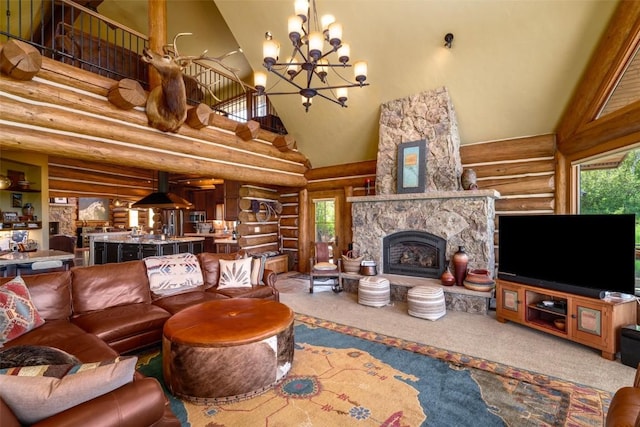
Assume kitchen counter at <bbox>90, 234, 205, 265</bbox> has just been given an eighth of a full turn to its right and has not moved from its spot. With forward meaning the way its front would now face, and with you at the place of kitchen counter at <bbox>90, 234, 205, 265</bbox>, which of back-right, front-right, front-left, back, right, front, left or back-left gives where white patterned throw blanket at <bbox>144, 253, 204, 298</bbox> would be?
front

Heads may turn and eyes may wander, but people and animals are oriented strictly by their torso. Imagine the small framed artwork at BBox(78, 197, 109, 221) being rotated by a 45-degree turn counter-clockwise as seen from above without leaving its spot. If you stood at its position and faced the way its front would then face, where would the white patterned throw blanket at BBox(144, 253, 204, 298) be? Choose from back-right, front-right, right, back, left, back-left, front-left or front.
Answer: front-right

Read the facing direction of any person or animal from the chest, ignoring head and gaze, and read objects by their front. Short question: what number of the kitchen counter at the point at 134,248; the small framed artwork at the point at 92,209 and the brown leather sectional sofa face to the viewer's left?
0

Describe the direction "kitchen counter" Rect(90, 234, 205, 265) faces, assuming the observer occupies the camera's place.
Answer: facing the viewer and to the right of the viewer

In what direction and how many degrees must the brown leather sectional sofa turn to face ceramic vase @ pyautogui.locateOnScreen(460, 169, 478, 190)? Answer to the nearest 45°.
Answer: approximately 45° to its left

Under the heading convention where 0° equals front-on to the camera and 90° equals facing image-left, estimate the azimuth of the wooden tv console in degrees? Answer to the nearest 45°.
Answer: approximately 45°

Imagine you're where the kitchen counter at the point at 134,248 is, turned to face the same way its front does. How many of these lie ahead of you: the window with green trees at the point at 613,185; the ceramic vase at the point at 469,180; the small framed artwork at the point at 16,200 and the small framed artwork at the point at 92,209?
2

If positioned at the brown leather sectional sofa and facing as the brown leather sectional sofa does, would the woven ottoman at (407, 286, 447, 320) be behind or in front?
in front

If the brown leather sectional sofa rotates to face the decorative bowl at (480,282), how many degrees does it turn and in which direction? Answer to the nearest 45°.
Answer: approximately 45° to its left
